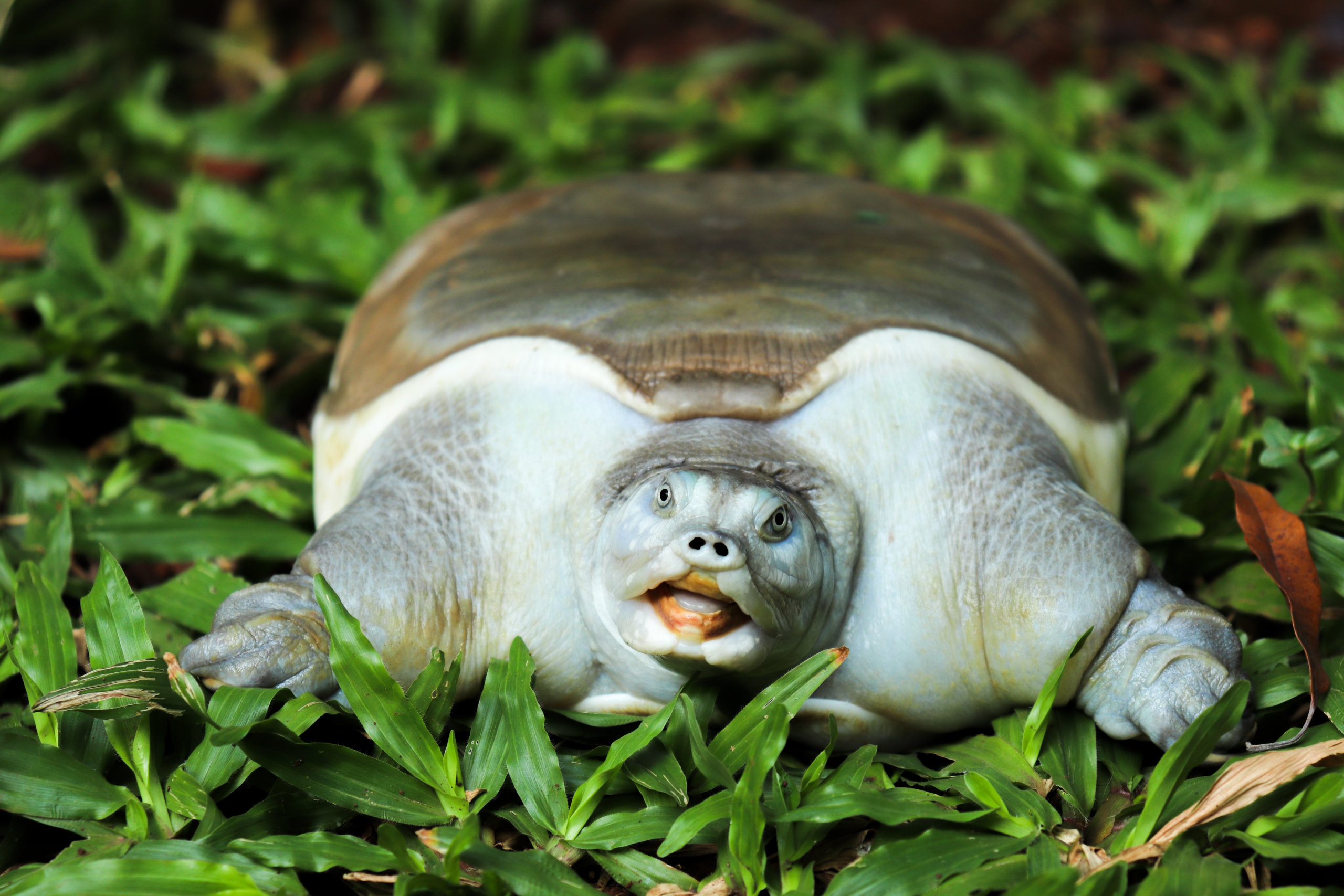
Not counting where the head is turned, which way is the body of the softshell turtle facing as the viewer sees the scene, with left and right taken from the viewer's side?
facing the viewer
